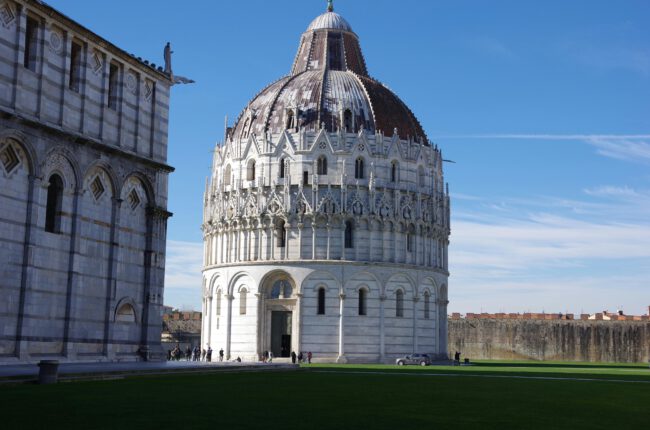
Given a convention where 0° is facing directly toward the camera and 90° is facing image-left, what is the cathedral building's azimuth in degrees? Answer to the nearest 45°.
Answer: approximately 225°
